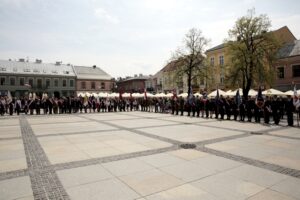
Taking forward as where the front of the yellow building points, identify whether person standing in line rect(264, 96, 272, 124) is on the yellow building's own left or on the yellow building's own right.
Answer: on the yellow building's own left

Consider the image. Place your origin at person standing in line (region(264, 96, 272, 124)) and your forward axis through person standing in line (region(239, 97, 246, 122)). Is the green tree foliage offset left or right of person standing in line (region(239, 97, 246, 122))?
right

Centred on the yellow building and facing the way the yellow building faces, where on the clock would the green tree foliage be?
The green tree foliage is roughly at 10 o'clock from the yellow building.

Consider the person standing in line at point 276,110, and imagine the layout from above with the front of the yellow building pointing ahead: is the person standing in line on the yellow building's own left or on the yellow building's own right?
on the yellow building's own left

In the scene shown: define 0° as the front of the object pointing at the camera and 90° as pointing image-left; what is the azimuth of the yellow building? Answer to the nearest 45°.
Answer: approximately 45°

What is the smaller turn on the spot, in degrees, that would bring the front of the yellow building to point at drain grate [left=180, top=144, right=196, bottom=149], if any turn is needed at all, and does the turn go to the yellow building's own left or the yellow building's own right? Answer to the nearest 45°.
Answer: approximately 45° to the yellow building's own left
